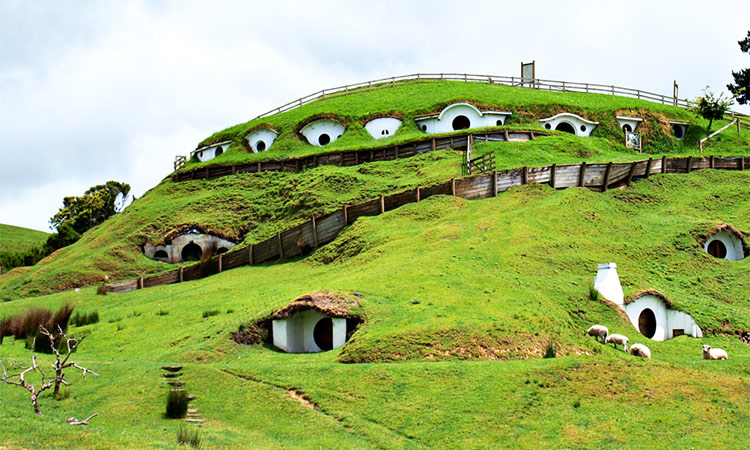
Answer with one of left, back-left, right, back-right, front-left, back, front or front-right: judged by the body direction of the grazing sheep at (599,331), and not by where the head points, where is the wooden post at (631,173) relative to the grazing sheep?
right

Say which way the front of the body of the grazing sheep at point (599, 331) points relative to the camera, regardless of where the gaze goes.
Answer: to the viewer's left

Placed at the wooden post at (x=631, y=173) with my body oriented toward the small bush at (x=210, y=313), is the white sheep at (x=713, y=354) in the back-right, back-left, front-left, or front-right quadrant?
front-left

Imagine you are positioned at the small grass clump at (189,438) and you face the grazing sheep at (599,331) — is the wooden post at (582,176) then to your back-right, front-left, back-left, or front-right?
front-left

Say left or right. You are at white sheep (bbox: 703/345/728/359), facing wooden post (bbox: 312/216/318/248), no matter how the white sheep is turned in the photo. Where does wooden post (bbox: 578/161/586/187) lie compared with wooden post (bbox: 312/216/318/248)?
right

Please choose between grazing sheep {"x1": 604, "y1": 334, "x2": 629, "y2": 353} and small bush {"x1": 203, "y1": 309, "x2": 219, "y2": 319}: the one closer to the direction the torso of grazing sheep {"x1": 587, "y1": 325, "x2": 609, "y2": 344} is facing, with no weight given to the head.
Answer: the small bush

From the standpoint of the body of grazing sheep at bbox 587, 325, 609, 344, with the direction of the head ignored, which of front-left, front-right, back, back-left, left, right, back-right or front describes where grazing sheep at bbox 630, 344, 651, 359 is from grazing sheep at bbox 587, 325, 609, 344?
back-left

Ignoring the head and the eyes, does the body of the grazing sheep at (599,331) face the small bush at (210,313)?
yes
